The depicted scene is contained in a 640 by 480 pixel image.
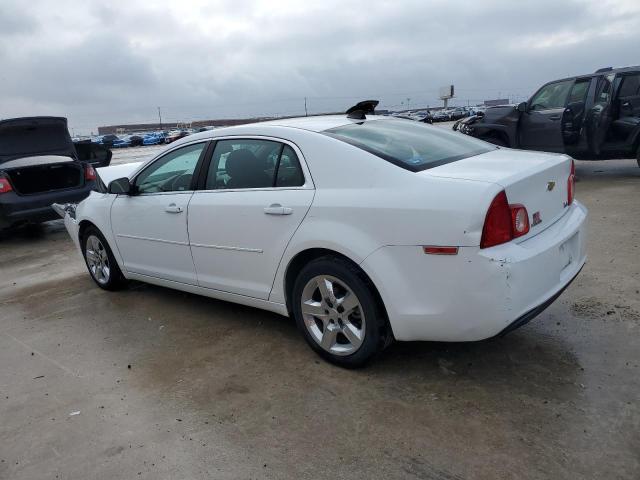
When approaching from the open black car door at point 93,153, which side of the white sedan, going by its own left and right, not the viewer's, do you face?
front

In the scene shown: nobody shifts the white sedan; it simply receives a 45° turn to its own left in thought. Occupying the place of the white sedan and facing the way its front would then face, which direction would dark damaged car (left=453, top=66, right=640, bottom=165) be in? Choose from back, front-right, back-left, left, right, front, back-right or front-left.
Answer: back-right

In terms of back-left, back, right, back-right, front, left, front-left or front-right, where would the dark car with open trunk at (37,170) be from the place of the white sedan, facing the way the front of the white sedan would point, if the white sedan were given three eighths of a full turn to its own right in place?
back-left

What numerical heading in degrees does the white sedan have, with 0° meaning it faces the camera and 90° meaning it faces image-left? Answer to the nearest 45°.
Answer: approximately 135°
